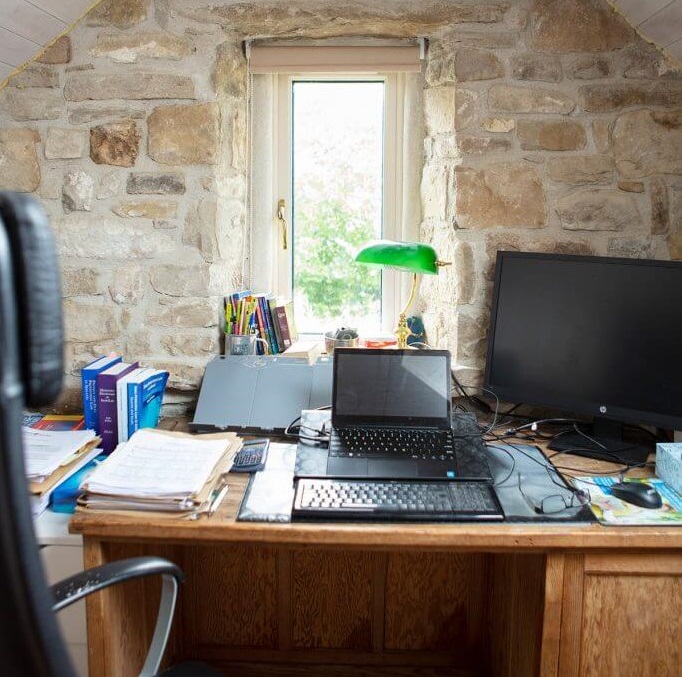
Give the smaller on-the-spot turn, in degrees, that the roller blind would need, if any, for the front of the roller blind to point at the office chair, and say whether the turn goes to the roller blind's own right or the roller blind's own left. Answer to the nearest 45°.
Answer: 0° — it already faces it

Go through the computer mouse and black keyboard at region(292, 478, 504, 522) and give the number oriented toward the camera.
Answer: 1

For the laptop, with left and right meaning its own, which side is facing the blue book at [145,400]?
right

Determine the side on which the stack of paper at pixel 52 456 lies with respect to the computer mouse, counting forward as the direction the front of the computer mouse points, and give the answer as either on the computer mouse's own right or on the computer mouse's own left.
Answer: on the computer mouse's own left

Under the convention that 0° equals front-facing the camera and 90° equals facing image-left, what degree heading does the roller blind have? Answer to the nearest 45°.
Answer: approximately 0°

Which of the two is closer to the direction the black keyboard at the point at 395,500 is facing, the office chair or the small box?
the office chair
